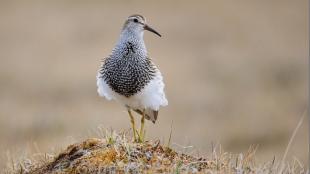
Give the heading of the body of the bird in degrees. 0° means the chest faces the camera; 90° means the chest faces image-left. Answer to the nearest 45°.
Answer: approximately 0°
